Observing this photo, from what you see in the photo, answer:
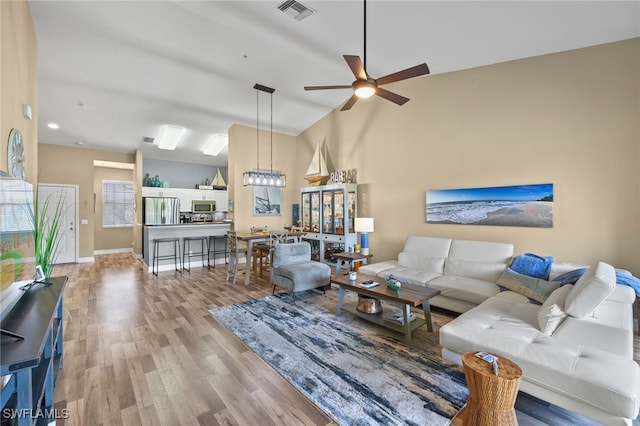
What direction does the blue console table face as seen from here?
to the viewer's right

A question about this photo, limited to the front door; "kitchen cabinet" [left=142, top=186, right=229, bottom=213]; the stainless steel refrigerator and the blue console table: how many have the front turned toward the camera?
3

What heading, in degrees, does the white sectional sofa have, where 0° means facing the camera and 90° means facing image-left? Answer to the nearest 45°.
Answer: approximately 45°

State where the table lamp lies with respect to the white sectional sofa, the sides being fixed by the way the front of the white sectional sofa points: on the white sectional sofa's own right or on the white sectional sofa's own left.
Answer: on the white sectional sofa's own right

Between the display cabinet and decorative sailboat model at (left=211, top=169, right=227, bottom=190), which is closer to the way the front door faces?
the display cabinet

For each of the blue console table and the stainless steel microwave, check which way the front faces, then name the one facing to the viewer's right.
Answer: the blue console table

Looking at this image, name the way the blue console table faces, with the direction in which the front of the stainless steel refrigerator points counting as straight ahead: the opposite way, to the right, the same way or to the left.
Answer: to the left

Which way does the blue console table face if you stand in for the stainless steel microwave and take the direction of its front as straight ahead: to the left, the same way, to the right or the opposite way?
to the left

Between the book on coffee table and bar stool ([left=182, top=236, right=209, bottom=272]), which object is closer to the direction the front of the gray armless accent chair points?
the book on coffee table

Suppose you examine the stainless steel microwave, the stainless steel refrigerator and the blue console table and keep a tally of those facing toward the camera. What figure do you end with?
2
